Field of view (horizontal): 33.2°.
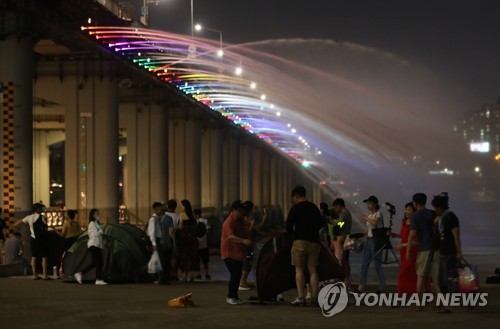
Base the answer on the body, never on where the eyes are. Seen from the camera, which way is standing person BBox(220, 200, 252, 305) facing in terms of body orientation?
to the viewer's right

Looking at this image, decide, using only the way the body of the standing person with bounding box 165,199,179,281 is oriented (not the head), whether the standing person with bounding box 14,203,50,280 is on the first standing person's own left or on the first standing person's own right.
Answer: on the first standing person's own left

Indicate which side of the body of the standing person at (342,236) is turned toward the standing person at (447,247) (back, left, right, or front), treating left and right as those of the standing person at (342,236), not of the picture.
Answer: left

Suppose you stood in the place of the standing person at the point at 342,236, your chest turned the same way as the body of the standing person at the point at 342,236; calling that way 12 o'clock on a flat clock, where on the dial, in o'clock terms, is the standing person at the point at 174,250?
the standing person at the point at 174,250 is roughly at 1 o'clock from the standing person at the point at 342,236.

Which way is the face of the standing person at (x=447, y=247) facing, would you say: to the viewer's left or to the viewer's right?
to the viewer's left

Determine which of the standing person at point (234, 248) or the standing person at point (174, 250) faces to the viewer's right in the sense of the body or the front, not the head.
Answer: the standing person at point (234, 248)

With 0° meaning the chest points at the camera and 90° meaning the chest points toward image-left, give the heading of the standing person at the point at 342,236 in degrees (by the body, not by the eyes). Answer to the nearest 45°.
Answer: approximately 90°

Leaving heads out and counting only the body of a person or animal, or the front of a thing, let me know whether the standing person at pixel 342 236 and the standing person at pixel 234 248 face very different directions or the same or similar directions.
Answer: very different directions

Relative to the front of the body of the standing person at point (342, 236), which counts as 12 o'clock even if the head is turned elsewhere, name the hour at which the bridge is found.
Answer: The bridge is roughly at 2 o'clock from the standing person.

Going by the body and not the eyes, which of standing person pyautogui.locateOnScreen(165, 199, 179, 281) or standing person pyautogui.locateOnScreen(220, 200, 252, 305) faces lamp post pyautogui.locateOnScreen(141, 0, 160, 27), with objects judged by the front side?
standing person pyautogui.locateOnScreen(165, 199, 179, 281)

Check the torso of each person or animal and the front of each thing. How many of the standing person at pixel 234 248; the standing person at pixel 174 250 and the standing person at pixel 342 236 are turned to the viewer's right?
1

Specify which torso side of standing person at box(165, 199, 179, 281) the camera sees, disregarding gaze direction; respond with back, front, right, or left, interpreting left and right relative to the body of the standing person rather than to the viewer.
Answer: back
